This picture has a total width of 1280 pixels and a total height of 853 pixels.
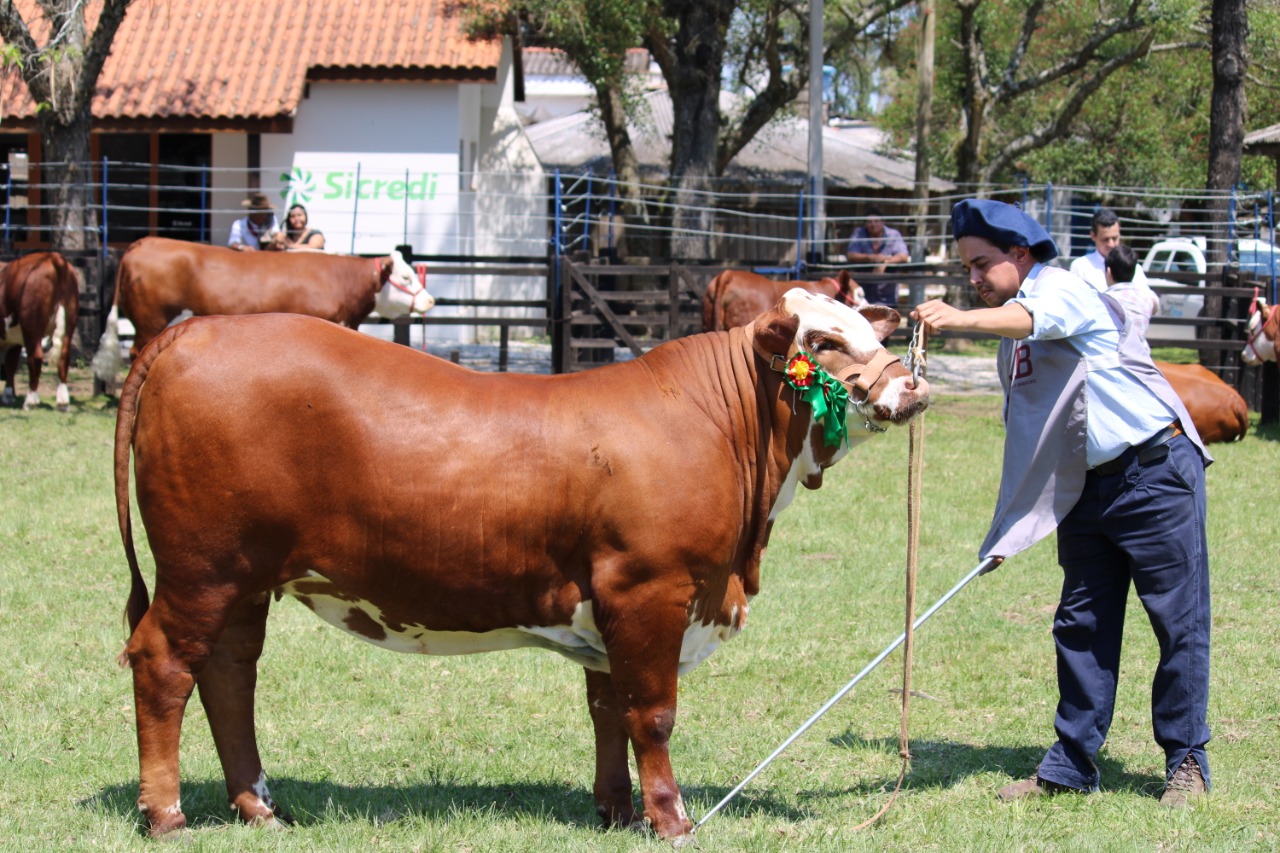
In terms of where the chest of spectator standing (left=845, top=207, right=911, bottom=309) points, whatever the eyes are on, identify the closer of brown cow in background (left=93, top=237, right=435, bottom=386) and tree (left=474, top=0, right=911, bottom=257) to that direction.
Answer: the brown cow in background

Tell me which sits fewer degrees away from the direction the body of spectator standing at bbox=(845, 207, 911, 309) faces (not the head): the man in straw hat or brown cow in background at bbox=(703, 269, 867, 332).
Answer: the brown cow in background

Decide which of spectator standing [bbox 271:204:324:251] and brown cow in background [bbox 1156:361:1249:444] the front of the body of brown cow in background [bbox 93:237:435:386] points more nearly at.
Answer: the brown cow in background

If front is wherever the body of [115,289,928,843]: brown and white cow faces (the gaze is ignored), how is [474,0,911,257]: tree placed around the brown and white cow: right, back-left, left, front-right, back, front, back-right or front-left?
left

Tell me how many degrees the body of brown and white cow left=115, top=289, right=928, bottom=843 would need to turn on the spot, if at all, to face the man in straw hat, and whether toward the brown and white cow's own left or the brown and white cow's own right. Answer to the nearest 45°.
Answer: approximately 90° to the brown and white cow's own left

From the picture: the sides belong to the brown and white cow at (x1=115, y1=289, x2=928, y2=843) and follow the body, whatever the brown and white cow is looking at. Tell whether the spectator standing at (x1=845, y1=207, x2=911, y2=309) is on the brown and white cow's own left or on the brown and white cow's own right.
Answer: on the brown and white cow's own left

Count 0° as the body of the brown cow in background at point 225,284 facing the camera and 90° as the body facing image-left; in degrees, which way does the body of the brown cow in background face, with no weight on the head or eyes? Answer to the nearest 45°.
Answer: approximately 270°

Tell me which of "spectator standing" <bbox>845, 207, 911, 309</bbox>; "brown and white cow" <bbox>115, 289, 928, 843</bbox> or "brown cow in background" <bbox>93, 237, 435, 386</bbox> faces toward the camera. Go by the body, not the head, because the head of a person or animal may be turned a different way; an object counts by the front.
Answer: the spectator standing

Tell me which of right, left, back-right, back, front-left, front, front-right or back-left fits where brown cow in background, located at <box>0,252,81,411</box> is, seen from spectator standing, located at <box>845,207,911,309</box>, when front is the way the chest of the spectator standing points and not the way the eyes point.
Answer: front-right

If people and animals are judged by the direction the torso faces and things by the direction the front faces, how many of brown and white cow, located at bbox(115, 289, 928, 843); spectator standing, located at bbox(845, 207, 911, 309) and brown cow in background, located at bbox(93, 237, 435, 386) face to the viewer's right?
2

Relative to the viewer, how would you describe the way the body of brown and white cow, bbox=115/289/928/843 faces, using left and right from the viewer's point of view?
facing to the right of the viewer

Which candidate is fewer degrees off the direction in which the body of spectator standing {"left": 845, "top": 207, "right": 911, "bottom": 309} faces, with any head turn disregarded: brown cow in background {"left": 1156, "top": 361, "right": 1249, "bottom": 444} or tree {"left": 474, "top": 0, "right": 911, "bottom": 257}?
the brown cow in background
